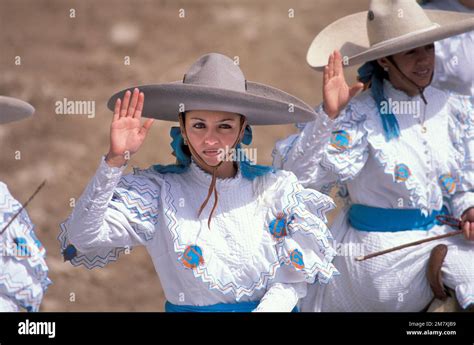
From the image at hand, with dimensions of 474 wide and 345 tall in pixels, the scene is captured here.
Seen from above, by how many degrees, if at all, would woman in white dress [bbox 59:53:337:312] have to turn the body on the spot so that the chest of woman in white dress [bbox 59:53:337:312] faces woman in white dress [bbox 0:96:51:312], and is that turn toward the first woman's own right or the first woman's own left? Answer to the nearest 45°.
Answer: approximately 90° to the first woman's own right

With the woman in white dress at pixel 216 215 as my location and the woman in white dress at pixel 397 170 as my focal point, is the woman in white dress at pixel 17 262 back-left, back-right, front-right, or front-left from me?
back-left

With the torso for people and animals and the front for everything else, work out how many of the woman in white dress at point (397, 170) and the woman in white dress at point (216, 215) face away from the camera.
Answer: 0

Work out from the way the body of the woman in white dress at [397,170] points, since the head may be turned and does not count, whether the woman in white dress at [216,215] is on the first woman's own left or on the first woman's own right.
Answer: on the first woman's own right

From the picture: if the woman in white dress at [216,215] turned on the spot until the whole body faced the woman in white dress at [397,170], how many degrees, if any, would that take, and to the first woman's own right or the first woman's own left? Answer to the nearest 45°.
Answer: approximately 135° to the first woman's own left

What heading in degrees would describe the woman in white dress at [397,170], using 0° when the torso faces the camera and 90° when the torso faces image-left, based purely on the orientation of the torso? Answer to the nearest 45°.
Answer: approximately 315°

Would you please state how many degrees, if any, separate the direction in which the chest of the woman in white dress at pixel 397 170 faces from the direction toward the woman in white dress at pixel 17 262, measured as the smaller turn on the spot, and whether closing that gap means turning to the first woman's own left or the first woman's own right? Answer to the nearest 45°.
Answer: approximately 90° to the first woman's own right

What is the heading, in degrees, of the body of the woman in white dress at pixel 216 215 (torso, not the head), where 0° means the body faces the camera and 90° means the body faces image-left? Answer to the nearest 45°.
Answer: approximately 0°
